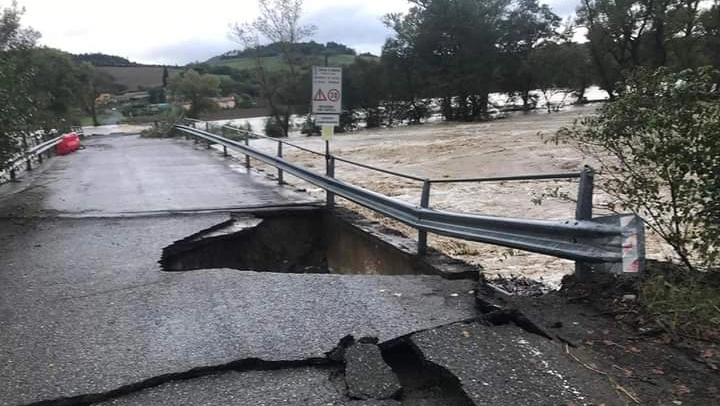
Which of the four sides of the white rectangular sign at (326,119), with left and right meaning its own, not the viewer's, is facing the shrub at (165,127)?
back

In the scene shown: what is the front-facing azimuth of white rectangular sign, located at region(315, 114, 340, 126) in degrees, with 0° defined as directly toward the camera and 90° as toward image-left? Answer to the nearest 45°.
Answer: approximately 0°

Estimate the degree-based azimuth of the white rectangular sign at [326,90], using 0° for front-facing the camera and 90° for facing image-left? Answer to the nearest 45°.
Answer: approximately 0°

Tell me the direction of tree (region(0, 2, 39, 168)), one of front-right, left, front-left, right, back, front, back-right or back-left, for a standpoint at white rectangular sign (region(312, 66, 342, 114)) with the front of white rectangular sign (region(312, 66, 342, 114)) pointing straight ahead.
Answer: right

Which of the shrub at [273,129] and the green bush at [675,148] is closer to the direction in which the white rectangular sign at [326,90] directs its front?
the green bush

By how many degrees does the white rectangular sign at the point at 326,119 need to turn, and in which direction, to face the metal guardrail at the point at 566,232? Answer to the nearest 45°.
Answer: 0° — it already faces it

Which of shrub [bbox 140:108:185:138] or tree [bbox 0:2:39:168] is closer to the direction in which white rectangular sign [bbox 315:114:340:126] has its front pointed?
the tree

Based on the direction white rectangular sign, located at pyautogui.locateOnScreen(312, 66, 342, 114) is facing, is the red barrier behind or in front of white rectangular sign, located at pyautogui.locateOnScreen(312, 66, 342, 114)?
behind

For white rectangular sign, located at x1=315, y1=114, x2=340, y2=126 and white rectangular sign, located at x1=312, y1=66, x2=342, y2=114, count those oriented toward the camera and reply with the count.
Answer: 2

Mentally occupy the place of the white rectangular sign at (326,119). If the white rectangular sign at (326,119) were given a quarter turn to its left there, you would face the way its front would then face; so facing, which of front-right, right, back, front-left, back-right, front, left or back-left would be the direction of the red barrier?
back-left

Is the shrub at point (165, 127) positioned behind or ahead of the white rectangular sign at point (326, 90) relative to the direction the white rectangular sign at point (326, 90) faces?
behind

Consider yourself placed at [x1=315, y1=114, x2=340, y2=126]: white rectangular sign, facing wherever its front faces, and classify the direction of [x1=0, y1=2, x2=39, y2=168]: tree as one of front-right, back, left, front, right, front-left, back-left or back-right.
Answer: right
